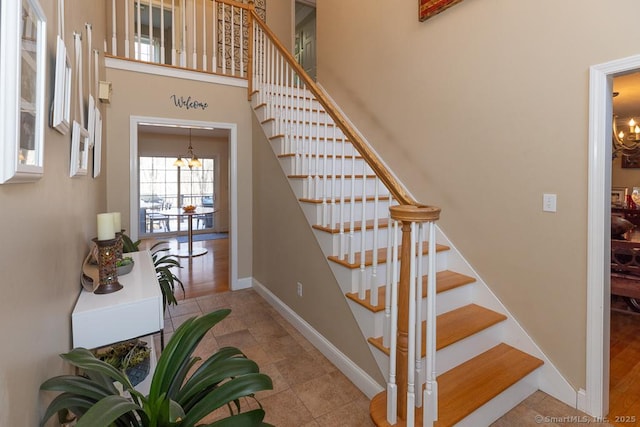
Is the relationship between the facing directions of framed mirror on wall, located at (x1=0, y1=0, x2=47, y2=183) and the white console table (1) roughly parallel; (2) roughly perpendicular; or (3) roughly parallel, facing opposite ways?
roughly parallel

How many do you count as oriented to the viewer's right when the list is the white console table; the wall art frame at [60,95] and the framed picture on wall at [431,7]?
2

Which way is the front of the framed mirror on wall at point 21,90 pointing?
to the viewer's right

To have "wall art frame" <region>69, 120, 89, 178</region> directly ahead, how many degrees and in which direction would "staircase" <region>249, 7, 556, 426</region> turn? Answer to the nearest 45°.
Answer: approximately 90° to its right

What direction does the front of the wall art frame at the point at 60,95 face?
to the viewer's right

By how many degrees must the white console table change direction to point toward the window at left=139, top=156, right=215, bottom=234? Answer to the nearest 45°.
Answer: approximately 90° to its left

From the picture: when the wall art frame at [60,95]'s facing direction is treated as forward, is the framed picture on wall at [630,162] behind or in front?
in front

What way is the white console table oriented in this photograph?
to the viewer's right

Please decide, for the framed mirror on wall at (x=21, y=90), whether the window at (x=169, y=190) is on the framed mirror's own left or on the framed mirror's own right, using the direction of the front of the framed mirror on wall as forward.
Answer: on the framed mirror's own left

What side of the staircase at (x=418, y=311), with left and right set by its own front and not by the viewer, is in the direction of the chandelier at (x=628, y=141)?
left

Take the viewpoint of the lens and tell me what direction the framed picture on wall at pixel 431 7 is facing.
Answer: facing the viewer and to the left of the viewer

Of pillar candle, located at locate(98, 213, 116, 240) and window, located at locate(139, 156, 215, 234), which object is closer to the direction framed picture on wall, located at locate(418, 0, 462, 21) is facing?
the pillar candle

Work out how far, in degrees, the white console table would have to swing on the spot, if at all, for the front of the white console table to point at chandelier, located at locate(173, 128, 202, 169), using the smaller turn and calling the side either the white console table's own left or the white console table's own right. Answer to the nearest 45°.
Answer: approximately 90° to the white console table's own left

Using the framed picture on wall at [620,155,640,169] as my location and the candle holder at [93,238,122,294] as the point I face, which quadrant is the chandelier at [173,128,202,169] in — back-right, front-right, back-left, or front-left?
front-right

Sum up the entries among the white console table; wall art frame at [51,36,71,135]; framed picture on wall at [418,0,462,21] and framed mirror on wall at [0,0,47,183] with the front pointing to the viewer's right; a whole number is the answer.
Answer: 3

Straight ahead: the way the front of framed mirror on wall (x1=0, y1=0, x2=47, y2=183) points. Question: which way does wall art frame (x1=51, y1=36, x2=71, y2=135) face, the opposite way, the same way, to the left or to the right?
the same way

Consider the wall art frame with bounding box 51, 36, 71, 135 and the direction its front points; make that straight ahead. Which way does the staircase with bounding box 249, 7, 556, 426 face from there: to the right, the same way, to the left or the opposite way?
to the right

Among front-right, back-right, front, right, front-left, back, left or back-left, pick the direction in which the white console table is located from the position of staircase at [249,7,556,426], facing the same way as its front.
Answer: right
